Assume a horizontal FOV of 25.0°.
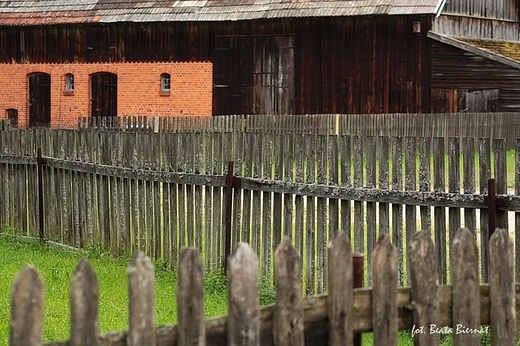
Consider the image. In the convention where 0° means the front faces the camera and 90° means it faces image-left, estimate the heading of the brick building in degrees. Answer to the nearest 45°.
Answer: approximately 0°

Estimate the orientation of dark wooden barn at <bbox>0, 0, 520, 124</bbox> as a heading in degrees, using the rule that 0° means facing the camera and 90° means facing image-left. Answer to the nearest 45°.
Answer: approximately 0°

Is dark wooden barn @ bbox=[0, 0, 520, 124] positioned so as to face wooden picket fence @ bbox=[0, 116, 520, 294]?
yes

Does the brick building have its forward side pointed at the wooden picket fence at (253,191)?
yes
